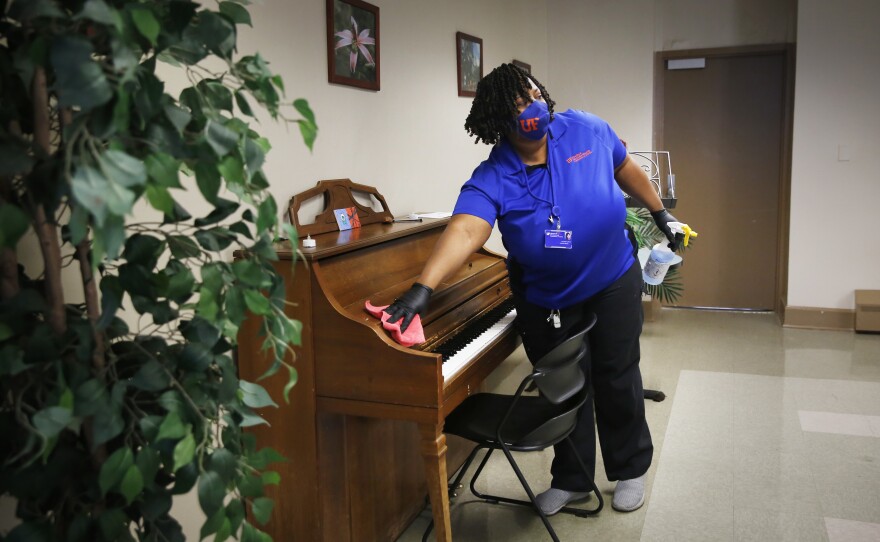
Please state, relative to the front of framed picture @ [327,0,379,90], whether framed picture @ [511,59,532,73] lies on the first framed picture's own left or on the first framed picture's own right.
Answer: on the first framed picture's own left

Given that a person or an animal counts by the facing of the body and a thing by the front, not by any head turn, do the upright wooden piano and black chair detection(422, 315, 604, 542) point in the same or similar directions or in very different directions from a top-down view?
very different directions

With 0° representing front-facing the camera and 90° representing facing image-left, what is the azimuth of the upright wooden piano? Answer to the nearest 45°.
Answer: approximately 315°

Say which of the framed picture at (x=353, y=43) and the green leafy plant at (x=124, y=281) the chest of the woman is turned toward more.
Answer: the green leafy plant

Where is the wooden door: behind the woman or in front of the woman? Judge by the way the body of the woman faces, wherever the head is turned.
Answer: behind

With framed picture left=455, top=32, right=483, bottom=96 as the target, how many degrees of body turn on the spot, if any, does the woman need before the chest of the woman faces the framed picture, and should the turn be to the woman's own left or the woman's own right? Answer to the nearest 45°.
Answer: approximately 180°

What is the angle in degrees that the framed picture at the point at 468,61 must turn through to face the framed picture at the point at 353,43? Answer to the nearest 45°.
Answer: approximately 45° to its right

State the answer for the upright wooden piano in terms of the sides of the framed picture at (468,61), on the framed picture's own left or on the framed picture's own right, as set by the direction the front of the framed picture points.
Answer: on the framed picture's own right

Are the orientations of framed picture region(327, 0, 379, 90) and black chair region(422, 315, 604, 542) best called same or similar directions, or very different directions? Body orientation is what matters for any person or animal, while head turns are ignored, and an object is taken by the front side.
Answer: very different directions
